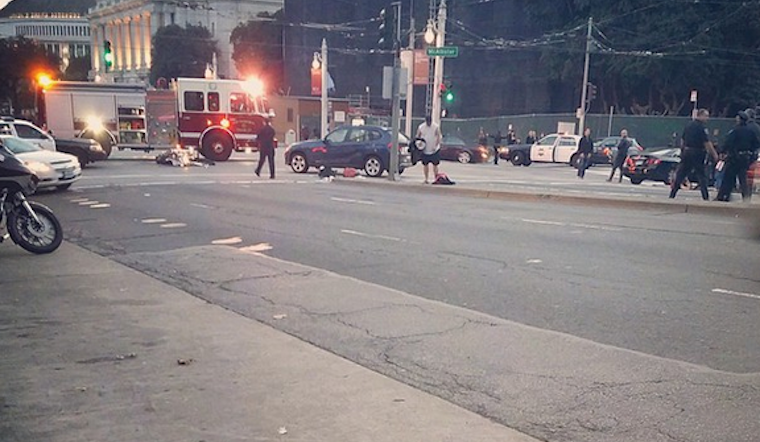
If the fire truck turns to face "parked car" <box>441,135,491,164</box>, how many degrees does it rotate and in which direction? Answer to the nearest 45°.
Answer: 0° — it already faces it

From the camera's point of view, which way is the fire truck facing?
to the viewer's right

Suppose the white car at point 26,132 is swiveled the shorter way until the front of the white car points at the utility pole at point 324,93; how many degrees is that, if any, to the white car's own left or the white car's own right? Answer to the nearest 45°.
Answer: approximately 45° to the white car's own left

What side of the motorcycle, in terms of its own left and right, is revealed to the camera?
right

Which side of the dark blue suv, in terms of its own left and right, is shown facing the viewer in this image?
left

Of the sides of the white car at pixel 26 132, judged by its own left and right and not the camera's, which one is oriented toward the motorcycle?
right

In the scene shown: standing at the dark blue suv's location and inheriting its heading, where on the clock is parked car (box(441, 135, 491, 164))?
The parked car is roughly at 4 o'clock from the dark blue suv.

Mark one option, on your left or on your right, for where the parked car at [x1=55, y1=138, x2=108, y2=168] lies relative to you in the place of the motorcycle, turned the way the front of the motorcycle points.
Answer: on your left

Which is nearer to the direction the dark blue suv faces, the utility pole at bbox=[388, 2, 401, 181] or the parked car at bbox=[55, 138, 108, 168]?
the parked car
